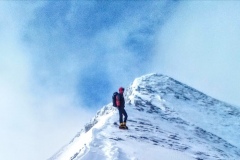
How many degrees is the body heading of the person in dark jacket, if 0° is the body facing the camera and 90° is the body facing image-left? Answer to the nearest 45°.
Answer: approximately 270°
